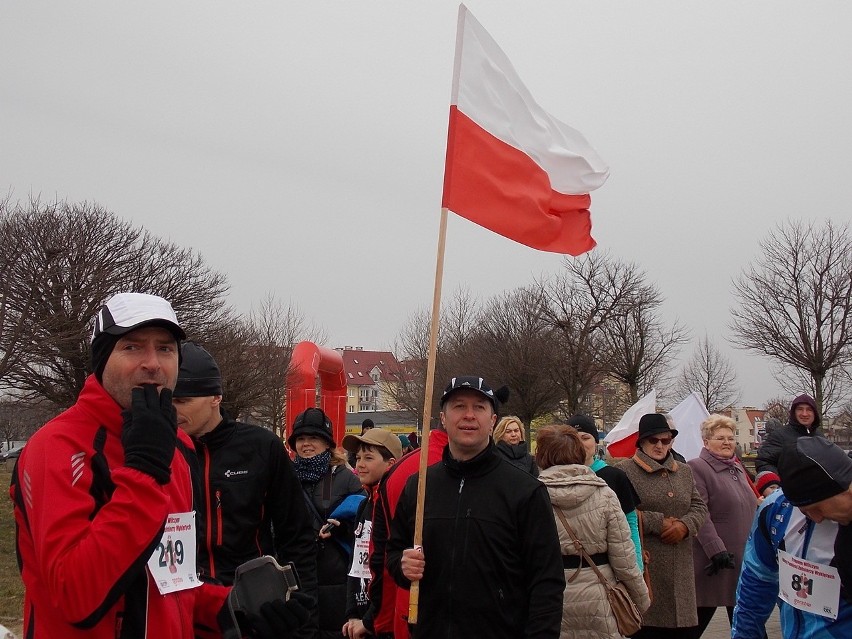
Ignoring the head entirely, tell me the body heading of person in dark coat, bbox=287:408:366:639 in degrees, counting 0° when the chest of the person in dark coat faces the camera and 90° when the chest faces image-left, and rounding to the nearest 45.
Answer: approximately 45°

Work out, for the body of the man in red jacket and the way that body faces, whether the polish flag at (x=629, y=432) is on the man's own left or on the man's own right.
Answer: on the man's own left

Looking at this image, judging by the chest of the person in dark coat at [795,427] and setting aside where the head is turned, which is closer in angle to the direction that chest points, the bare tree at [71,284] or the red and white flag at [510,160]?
the red and white flag

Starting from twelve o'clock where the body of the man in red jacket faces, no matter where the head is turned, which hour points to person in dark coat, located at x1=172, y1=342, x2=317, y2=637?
The person in dark coat is roughly at 8 o'clock from the man in red jacket.

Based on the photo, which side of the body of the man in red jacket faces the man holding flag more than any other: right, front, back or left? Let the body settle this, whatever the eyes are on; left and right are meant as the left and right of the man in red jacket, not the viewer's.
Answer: left

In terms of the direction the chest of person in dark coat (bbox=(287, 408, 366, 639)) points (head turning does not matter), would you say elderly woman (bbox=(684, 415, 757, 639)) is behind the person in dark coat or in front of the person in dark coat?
behind

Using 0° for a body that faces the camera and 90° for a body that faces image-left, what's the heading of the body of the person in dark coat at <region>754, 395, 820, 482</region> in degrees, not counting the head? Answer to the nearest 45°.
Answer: approximately 0°
